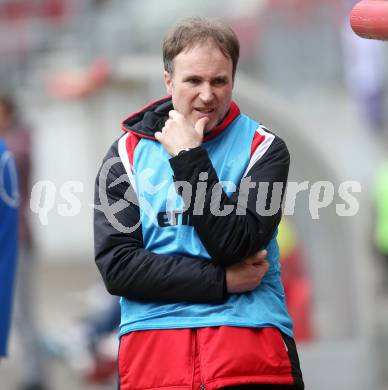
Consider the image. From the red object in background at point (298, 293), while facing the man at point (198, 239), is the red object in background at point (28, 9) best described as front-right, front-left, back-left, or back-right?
back-right

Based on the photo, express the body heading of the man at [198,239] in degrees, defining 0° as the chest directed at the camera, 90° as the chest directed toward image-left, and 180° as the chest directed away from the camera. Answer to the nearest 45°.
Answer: approximately 0°

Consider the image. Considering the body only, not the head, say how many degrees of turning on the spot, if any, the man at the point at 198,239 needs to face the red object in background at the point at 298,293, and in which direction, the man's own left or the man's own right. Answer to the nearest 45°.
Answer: approximately 180°

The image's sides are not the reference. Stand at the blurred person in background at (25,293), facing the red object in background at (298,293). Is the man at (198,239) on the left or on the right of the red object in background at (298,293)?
right

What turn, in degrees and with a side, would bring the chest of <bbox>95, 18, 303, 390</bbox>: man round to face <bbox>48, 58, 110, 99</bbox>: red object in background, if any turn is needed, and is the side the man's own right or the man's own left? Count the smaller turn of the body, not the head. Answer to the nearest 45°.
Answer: approximately 180°

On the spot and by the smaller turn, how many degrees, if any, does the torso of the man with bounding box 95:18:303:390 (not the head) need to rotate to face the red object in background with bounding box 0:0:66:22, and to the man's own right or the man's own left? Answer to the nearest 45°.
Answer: approximately 180°

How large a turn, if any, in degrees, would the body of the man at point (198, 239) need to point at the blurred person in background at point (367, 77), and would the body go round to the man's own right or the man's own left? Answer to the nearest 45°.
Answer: approximately 180°

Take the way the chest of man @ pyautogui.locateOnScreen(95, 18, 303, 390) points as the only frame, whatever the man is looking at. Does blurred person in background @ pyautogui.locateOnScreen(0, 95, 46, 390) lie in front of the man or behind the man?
behind
